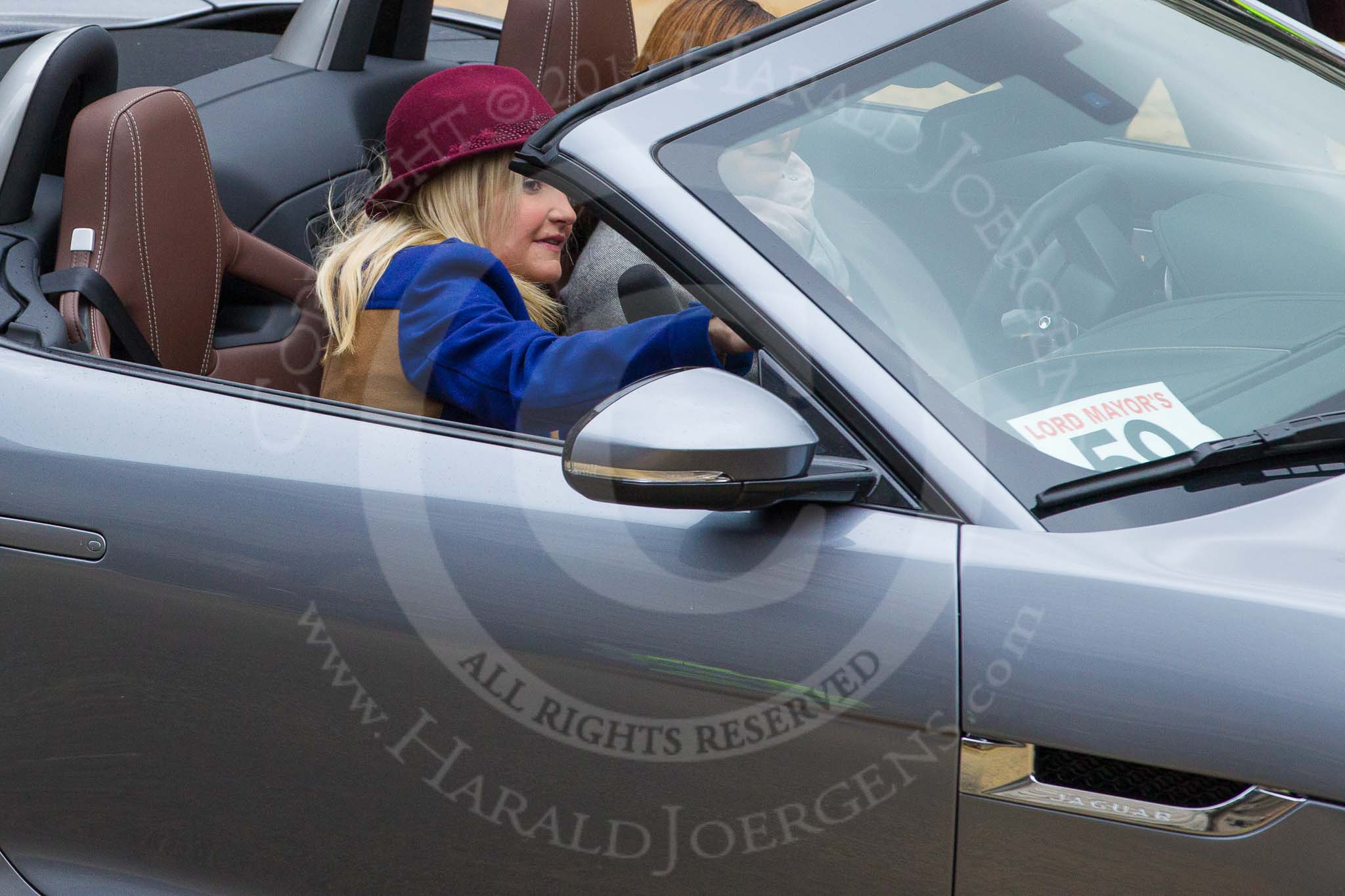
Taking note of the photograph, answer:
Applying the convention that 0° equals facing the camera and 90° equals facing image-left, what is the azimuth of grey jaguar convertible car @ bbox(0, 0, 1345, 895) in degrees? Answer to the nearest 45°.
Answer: approximately 315°
